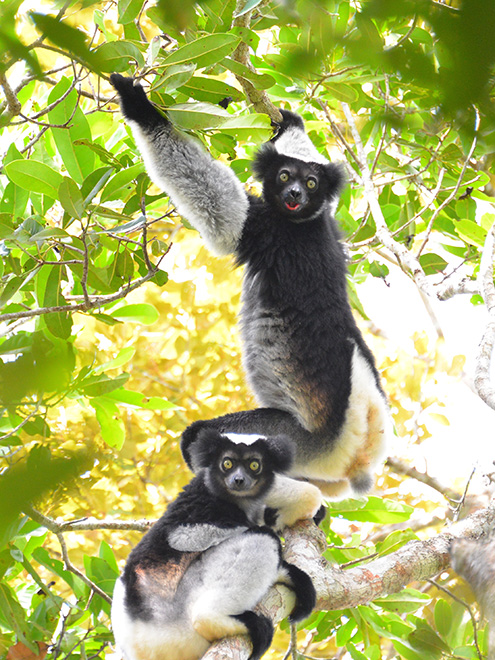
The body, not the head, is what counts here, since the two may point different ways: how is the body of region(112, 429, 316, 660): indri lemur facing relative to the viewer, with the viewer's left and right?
facing to the right of the viewer
